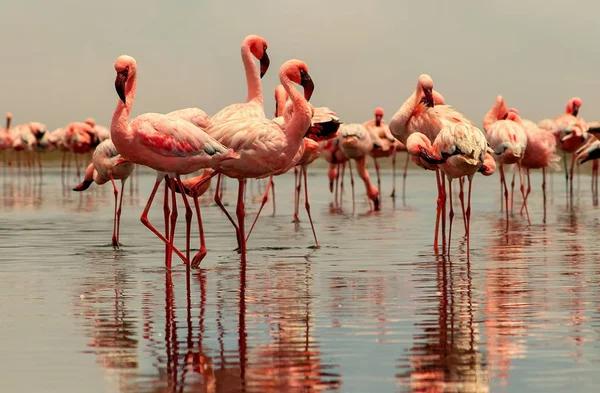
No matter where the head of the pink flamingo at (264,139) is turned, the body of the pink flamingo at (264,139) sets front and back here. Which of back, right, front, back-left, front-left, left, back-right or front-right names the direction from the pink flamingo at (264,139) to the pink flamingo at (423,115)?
front-left

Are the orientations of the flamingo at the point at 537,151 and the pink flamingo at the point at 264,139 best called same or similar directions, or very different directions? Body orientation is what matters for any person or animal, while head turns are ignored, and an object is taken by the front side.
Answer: very different directions

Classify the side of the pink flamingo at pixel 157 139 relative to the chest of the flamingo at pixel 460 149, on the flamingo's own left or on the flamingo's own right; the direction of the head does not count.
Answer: on the flamingo's own left

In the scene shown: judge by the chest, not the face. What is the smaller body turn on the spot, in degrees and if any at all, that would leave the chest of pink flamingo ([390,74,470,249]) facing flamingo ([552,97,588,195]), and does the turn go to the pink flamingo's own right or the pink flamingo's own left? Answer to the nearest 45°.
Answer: approximately 90° to the pink flamingo's own right

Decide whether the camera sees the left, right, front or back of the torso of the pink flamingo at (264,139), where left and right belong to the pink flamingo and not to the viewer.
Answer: right

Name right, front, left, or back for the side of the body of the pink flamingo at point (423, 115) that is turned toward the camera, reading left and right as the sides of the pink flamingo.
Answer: left

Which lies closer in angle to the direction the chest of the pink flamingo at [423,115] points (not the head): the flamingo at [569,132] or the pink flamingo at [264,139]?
the pink flamingo

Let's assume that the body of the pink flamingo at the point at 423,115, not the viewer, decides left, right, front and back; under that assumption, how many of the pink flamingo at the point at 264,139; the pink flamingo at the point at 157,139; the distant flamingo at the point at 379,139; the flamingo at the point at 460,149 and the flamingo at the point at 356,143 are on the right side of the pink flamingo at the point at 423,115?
2

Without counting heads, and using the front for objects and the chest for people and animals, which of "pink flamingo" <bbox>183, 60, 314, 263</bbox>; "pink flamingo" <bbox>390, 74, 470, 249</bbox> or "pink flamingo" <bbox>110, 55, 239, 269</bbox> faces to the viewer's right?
"pink flamingo" <bbox>183, 60, 314, 263</bbox>

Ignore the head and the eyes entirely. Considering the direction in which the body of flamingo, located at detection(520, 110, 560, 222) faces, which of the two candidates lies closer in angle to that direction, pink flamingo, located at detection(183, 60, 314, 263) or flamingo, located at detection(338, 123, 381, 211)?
the flamingo

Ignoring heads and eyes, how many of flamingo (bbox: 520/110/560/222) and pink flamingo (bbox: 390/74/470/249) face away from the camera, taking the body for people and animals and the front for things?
0

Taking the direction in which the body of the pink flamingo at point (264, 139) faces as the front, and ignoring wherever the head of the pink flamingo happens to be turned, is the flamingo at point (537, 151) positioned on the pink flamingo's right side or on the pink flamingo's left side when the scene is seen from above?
on the pink flamingo's left side
